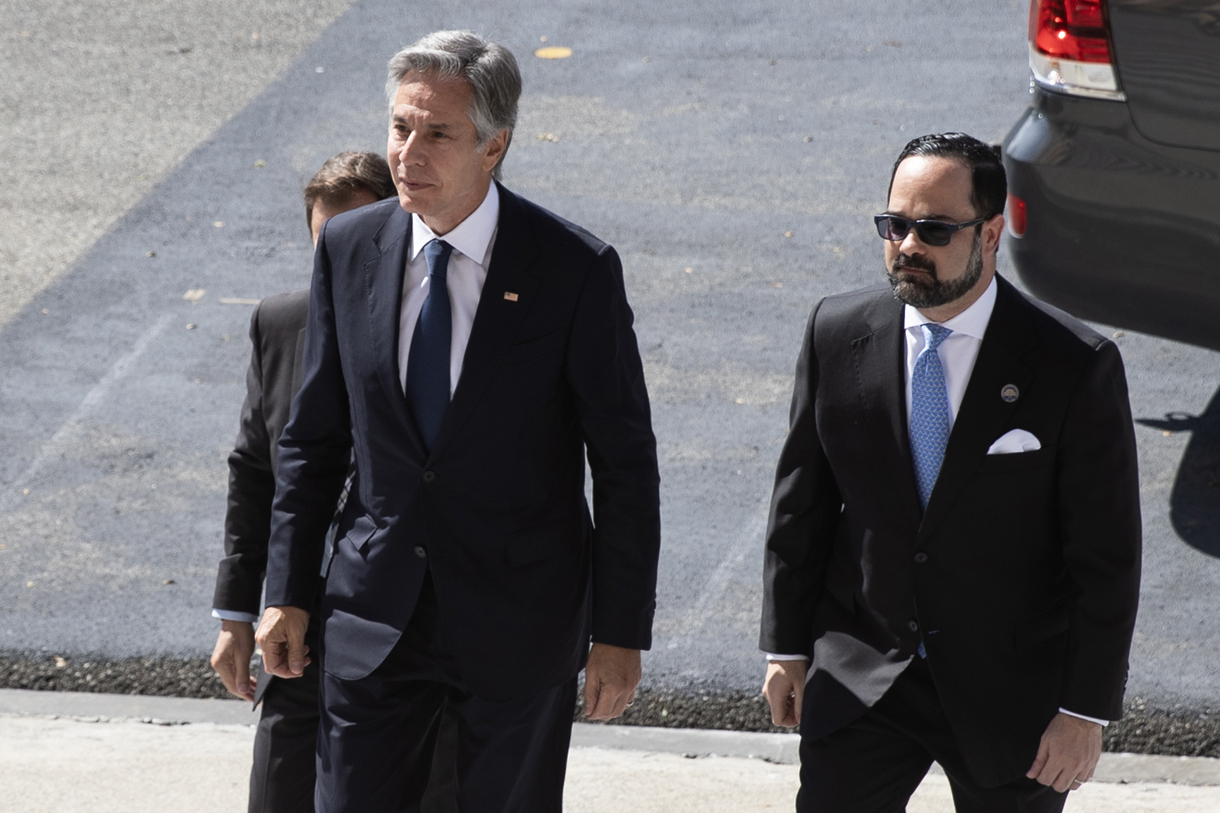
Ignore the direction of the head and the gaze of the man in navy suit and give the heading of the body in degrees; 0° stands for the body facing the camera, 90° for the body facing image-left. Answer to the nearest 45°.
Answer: approximately 45°

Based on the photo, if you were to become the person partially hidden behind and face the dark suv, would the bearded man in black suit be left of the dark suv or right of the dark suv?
right

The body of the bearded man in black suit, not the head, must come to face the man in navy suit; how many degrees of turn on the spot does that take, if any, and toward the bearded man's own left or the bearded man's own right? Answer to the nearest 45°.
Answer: approximately 45° to the bearded man's own right

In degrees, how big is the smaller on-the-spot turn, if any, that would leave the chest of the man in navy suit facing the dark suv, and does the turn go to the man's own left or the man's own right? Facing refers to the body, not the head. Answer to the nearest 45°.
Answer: approximately 180°

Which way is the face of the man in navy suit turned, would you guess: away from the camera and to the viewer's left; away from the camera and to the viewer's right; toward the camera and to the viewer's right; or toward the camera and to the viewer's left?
toward the camera and to the viewer's left

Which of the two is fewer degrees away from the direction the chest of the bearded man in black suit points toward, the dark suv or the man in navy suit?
the man in navy suit

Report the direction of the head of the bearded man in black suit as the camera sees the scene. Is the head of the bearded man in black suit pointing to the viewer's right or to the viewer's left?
to the viewer's left

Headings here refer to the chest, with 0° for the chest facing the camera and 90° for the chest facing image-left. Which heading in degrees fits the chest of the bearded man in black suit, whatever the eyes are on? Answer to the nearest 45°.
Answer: approximately 45°

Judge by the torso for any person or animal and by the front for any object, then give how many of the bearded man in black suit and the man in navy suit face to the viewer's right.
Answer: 0

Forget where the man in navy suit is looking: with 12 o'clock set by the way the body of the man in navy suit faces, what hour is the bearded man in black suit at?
The bearded man in black suit is roughly at 8 o'clock from the man in navy suit.
